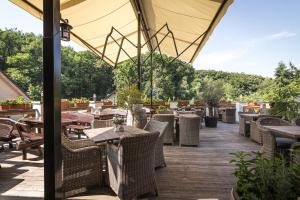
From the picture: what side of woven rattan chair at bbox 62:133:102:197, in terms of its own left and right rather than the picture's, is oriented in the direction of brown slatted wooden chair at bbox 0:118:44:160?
left

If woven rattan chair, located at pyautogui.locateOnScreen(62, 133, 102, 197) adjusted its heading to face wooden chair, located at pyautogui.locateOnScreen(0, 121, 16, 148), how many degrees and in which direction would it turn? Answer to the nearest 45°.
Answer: approximately 90° to its left

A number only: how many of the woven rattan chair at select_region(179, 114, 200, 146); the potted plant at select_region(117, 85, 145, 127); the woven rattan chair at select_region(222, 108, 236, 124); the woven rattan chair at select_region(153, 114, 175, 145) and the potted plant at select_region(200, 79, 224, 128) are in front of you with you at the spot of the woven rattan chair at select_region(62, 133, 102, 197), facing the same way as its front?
5

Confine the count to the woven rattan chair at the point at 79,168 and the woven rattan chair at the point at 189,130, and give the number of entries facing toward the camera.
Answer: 0

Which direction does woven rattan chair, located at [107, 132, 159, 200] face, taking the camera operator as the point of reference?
facing away from the viewer and to the left of the viewer

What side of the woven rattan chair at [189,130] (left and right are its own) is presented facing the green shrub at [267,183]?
back

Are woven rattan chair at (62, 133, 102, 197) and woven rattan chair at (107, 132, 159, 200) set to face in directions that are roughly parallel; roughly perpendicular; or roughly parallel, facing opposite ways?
roughly perpendicular

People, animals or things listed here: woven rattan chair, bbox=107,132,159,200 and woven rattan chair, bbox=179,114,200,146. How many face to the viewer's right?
0
